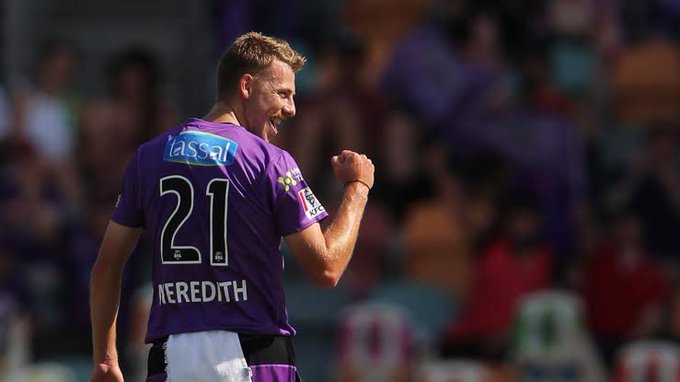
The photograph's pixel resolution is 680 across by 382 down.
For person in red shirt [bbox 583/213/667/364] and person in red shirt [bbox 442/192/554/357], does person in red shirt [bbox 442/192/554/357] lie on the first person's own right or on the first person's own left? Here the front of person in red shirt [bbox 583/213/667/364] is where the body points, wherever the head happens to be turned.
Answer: on the first person's own right

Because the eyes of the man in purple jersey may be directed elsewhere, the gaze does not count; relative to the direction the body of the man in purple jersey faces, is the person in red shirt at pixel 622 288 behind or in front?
in front

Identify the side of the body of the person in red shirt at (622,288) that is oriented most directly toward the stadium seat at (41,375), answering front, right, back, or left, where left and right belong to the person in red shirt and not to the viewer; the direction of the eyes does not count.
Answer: right

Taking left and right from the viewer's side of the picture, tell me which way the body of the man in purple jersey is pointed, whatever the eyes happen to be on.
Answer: facing away from the viewer and to the right of the viewer

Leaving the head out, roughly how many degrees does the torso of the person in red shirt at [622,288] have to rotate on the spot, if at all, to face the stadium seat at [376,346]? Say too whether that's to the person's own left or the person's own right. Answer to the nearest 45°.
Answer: approximately 90° to the person's own right

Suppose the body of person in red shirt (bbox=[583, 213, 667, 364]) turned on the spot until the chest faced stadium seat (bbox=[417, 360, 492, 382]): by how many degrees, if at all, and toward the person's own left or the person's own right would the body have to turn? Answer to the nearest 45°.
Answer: approximately 45° to the person's own right

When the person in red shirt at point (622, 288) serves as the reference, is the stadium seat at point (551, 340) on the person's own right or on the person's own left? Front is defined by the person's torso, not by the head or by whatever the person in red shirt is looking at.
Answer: on the person's own right

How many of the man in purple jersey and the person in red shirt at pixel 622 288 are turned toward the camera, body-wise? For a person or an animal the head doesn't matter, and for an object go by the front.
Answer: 1

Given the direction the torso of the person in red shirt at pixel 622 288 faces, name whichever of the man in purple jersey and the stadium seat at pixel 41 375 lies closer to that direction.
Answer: the man in purple jersey
